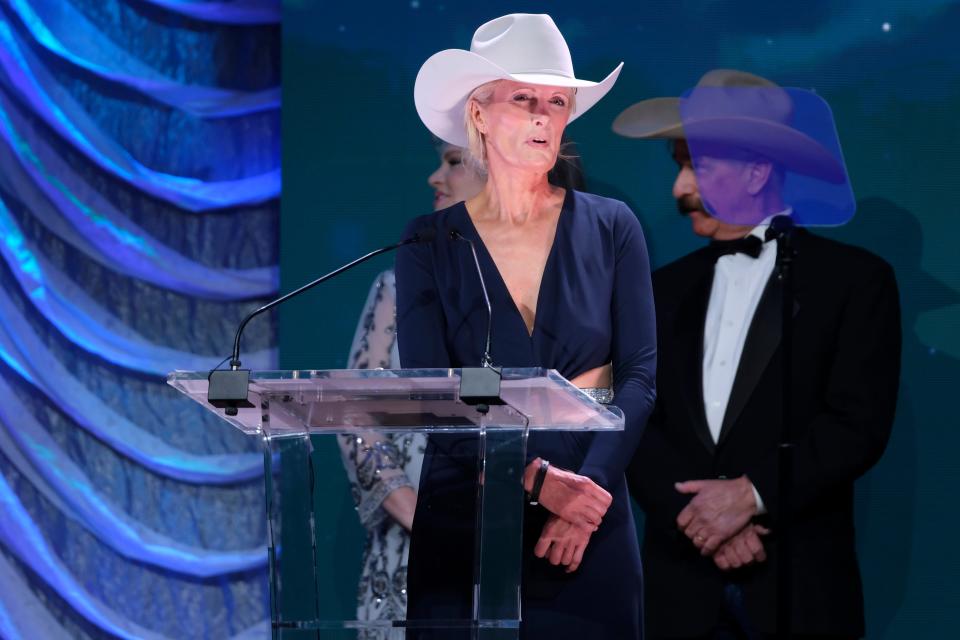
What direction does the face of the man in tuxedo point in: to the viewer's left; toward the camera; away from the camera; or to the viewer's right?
to the viewer's left

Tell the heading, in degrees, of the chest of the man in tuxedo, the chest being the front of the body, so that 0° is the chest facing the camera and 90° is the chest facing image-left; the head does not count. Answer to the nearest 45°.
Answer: approximately 45°

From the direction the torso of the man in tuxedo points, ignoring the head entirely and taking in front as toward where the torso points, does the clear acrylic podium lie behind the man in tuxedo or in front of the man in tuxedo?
in front
